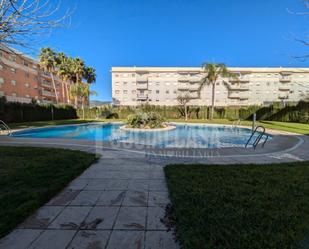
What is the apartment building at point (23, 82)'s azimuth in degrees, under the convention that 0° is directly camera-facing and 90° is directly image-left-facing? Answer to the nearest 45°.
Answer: approximately 315°

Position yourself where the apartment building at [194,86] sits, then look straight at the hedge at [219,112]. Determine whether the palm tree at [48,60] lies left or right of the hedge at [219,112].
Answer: right

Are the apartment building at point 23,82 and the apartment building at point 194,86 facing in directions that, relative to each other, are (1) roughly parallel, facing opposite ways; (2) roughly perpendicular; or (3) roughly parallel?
roughly perpendicular

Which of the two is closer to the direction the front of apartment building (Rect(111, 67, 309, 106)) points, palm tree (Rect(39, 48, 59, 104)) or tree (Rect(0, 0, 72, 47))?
the tree

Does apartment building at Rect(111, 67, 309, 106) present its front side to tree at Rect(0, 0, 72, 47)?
yes

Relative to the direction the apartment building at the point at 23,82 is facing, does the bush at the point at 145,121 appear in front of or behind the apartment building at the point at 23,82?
in front

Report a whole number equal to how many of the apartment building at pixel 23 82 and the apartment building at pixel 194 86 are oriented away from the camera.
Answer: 0

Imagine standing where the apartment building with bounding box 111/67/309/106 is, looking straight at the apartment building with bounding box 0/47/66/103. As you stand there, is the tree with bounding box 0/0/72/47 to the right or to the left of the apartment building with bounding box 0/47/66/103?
left

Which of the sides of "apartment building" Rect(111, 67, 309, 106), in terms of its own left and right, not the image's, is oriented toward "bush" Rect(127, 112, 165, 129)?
front

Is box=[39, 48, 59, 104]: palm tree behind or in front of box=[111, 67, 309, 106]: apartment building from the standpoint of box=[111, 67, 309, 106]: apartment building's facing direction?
in front

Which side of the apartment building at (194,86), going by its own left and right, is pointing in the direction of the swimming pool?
front

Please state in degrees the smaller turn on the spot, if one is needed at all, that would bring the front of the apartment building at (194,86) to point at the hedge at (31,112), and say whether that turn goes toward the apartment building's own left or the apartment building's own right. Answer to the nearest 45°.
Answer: approximately 45° to the apartment building's own right

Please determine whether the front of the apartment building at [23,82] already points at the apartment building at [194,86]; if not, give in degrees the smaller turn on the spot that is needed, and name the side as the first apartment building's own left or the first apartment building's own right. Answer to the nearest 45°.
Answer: approximately 45° to the first apartment building's own left

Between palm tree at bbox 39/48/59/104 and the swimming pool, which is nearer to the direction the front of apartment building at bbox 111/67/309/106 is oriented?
the swimming pool

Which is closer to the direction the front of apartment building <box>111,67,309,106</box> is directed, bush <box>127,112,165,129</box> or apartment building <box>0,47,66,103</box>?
the bush
